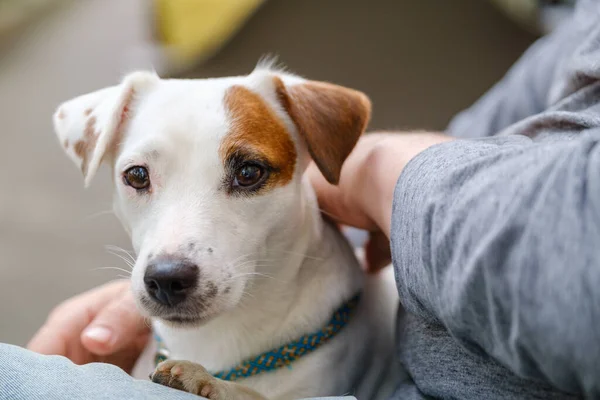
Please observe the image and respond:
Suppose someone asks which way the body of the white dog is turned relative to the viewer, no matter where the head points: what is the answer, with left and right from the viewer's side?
facing the viewer and to the left of the viewer

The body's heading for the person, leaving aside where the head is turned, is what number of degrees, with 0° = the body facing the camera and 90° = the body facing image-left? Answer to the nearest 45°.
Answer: approximately 90°
